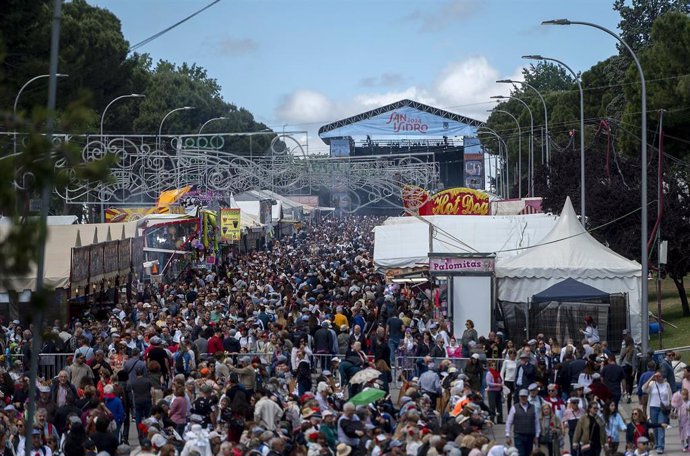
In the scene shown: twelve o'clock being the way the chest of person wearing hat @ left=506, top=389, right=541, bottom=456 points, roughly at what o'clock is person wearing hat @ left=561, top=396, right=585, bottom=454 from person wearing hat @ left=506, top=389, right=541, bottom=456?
person wearing hat @ left=561, top=396, right=585, bottom=454 is roughly at 8 o'clock from person wearing hat @ left=506, top=389, right=541, bottom=456.

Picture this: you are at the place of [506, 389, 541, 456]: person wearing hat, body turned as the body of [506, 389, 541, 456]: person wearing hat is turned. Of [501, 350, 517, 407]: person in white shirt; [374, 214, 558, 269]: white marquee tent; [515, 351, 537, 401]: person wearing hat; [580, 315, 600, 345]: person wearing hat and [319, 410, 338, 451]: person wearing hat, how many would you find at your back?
4

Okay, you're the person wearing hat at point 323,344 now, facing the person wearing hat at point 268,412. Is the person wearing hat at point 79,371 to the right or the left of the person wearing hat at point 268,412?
right

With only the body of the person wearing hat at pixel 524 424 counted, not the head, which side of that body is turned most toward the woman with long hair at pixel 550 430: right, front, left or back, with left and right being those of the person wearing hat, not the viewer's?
left

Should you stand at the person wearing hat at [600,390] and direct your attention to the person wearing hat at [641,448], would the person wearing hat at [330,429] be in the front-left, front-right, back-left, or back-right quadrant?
front-right

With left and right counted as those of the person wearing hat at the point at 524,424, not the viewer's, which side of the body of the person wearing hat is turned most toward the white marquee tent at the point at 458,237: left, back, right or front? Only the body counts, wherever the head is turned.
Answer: back

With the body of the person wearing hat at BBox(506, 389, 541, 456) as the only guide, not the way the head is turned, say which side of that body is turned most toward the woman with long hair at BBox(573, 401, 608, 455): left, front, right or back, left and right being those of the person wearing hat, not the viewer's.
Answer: left

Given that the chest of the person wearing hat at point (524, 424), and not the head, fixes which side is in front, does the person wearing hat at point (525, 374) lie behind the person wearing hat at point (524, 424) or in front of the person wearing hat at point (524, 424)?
behind

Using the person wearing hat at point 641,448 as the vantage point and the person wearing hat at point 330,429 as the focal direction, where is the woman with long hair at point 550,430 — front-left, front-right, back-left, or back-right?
front-right

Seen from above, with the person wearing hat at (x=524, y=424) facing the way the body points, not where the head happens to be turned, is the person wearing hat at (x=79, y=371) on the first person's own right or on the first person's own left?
on the first person's own right

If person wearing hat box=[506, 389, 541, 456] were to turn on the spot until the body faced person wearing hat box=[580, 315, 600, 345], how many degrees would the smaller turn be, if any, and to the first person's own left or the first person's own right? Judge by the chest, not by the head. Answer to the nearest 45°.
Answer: approximately 180°

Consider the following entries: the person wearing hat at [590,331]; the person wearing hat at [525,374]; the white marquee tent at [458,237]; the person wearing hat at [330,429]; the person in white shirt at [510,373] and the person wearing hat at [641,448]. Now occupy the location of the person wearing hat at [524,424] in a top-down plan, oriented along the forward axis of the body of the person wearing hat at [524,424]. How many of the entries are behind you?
4

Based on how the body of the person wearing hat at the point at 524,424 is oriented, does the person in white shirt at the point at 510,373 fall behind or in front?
behind

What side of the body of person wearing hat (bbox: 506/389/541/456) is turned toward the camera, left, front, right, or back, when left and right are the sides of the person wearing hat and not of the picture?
front
